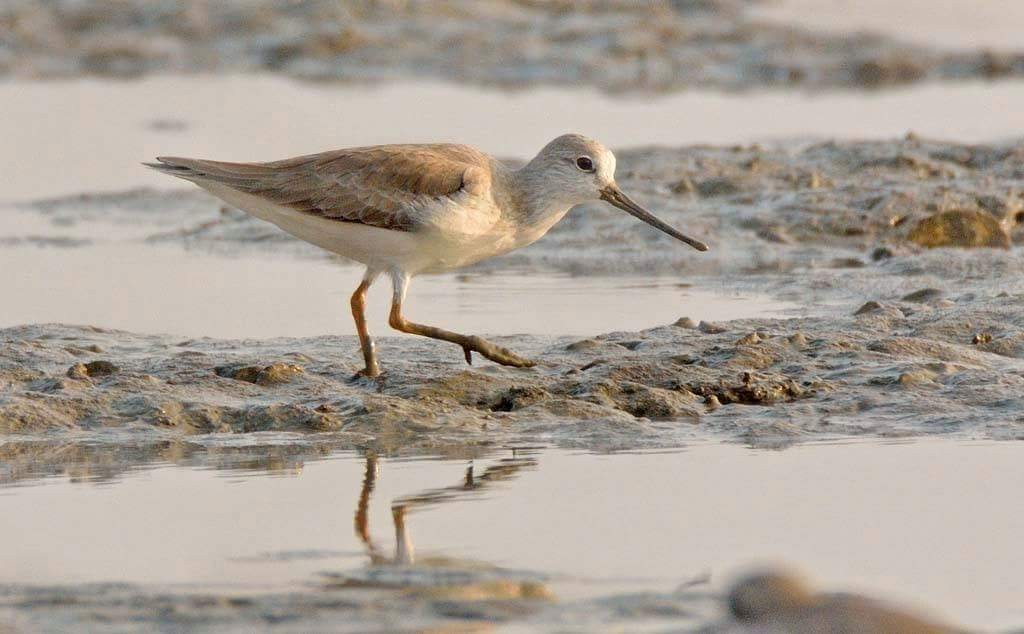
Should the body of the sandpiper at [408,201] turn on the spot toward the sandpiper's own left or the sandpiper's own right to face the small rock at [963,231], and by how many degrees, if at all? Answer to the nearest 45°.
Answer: approximately 45° to the sandpiper's own left

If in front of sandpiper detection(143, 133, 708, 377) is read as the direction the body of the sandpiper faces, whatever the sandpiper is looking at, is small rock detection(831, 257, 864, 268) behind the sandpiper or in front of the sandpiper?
in front

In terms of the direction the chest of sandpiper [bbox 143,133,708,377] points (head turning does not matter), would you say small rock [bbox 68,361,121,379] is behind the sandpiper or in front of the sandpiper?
behind

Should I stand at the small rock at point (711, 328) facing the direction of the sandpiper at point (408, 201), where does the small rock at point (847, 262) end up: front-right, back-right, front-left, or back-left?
back-right

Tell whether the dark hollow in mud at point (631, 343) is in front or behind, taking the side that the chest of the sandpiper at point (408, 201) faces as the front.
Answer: in front

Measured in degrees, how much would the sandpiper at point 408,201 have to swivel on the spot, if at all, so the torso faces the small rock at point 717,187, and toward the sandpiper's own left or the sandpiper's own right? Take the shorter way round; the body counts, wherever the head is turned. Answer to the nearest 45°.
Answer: approximately 45° to the sandpiper's own left

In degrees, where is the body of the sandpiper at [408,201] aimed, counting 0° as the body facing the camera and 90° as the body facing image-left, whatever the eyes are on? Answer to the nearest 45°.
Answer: approximately 270°

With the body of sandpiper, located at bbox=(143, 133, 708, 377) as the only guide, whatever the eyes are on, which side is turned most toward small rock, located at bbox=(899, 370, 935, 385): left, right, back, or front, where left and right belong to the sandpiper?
front

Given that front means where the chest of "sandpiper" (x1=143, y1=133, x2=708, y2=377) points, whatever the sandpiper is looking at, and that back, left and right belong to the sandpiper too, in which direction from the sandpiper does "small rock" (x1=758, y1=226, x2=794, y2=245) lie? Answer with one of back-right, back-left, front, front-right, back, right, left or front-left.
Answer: front-left

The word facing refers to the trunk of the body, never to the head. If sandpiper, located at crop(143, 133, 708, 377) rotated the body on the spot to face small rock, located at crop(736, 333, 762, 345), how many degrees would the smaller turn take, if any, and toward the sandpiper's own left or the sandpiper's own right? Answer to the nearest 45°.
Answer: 0° — it already faces it
